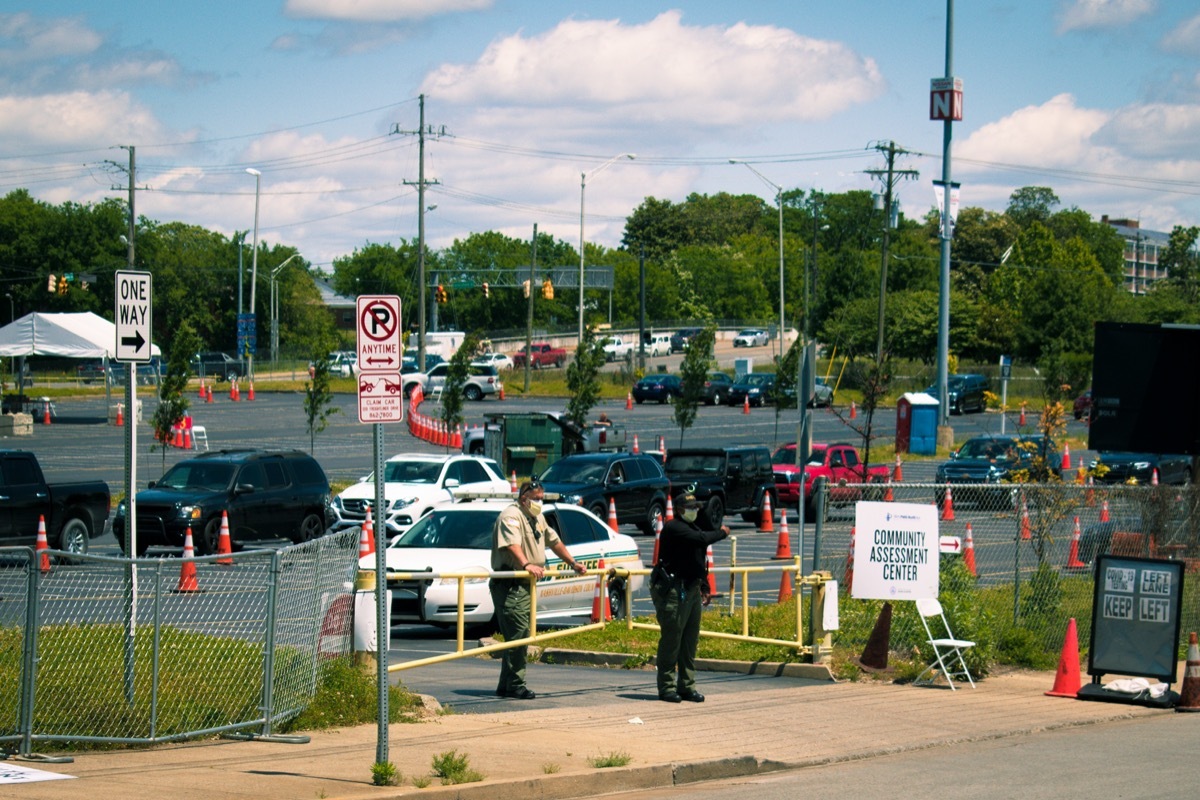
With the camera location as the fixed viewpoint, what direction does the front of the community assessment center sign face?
facing the viewer

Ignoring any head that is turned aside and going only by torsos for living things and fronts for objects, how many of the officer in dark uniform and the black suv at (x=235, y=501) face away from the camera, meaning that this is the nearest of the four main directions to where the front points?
0

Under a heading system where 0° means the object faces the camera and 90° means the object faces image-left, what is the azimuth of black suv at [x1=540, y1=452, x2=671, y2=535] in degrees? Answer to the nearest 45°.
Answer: approximately 45°

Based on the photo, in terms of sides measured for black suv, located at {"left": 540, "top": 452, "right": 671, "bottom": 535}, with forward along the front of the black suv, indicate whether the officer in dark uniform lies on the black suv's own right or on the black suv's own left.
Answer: on the black suv's own left

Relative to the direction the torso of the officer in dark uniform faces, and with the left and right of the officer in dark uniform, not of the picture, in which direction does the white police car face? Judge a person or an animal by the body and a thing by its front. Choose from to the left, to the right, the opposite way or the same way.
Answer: to the right

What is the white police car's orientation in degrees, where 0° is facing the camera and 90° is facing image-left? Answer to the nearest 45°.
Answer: approximately 45°

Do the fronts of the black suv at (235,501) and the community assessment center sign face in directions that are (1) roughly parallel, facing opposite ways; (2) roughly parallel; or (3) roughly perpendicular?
roughly parallel

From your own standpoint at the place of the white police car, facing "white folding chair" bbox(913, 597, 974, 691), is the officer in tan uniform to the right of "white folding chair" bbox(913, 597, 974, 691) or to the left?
right

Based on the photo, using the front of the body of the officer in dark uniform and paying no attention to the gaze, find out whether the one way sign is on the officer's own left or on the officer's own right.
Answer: on the officer's own right

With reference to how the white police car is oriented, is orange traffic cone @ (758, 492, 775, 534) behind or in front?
behind

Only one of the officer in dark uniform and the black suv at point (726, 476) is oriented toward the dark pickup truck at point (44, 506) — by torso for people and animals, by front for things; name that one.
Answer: the black suv

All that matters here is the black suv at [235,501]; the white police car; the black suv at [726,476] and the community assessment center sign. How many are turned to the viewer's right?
0

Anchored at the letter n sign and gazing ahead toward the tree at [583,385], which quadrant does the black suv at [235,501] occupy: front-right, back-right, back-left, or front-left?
front-left

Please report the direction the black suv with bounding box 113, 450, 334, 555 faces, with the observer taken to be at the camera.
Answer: facing the viewer and to the left of the viewer

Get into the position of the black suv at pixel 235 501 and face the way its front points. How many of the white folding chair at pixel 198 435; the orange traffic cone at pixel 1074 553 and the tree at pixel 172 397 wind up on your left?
1

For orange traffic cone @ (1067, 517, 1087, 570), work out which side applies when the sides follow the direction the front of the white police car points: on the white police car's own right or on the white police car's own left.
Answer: on the white police car's own left

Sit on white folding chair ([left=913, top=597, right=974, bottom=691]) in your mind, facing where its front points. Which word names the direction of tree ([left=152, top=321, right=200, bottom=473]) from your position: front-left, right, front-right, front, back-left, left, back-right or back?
back

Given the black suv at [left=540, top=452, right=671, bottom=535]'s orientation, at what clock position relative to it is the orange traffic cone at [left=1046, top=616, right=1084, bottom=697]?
The orange traffic cone is roughly at 10 o'clock from the black suv.

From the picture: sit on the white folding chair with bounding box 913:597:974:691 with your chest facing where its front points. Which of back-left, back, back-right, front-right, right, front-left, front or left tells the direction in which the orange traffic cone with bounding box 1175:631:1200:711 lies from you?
front-left
